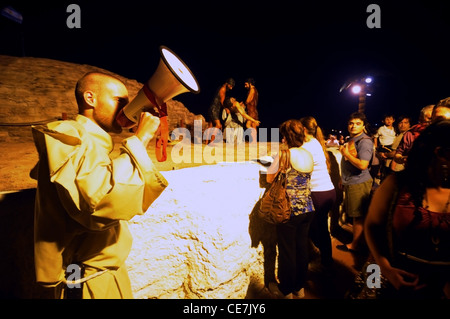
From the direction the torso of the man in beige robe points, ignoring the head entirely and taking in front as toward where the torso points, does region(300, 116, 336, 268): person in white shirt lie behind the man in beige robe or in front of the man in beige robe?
in front

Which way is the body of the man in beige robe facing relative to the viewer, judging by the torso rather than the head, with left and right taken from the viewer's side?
facing to the right of the viewer
